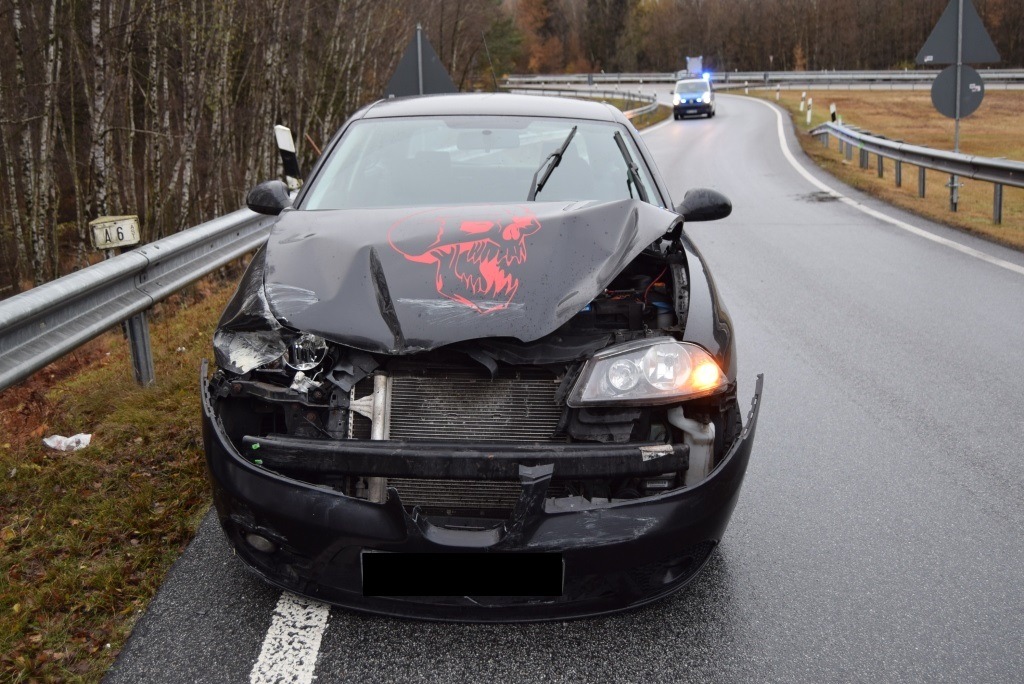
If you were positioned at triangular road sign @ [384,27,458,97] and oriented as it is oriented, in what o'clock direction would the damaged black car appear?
The damaged black car is roughly at 6 o'clock from the triangular road sign.

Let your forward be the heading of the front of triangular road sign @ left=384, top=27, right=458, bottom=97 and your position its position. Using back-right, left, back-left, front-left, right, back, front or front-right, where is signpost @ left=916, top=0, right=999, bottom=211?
right

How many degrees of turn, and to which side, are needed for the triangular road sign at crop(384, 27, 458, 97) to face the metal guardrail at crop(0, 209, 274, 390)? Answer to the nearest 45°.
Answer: approximately 180°

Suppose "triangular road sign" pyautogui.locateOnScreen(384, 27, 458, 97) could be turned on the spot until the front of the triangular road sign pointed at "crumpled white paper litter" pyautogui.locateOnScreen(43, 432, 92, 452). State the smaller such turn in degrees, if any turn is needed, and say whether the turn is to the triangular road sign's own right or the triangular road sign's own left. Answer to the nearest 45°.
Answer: approximately 180°

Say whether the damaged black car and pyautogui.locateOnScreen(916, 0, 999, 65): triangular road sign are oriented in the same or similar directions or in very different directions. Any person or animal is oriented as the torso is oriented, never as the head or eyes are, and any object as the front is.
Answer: very different directions

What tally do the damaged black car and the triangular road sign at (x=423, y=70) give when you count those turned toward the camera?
1

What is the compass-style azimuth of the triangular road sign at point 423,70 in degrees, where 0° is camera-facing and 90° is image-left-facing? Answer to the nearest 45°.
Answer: approximately 180°

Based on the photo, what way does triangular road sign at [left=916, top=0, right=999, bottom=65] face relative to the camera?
away from the camera

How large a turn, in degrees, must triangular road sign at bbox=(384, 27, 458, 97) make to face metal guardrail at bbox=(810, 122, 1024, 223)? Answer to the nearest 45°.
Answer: approximately 90° to its right

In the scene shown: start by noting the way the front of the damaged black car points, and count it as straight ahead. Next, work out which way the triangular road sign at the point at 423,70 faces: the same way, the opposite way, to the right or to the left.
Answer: the opposite way

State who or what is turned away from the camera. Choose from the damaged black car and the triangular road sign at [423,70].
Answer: the triangular road sign

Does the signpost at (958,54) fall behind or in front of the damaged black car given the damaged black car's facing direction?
behind

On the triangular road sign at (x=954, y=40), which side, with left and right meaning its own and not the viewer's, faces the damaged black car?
back

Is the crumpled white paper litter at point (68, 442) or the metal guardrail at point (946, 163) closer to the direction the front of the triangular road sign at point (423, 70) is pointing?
the metal guardrail
